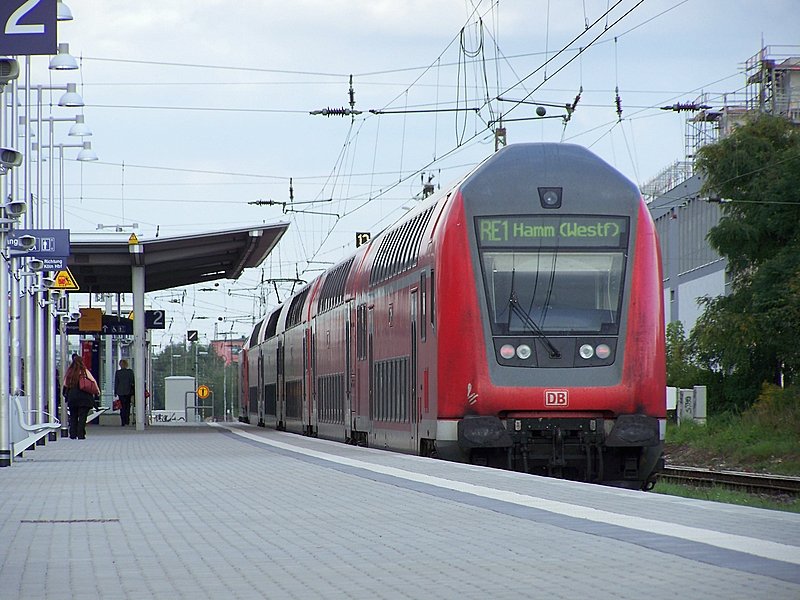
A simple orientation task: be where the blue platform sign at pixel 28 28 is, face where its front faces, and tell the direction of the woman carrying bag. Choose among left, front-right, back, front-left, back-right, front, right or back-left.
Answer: back

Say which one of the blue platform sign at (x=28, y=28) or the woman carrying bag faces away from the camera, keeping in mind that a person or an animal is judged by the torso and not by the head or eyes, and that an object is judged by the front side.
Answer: the woman carrying bag

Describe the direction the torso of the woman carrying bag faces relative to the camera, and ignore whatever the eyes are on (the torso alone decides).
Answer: away from the camera

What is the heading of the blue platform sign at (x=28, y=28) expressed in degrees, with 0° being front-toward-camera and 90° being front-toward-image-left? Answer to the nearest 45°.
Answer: approximately 0°

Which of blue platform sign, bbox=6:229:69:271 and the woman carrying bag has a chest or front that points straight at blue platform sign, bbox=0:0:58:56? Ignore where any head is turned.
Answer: blue platform sign, bbox=6:229:69:271
